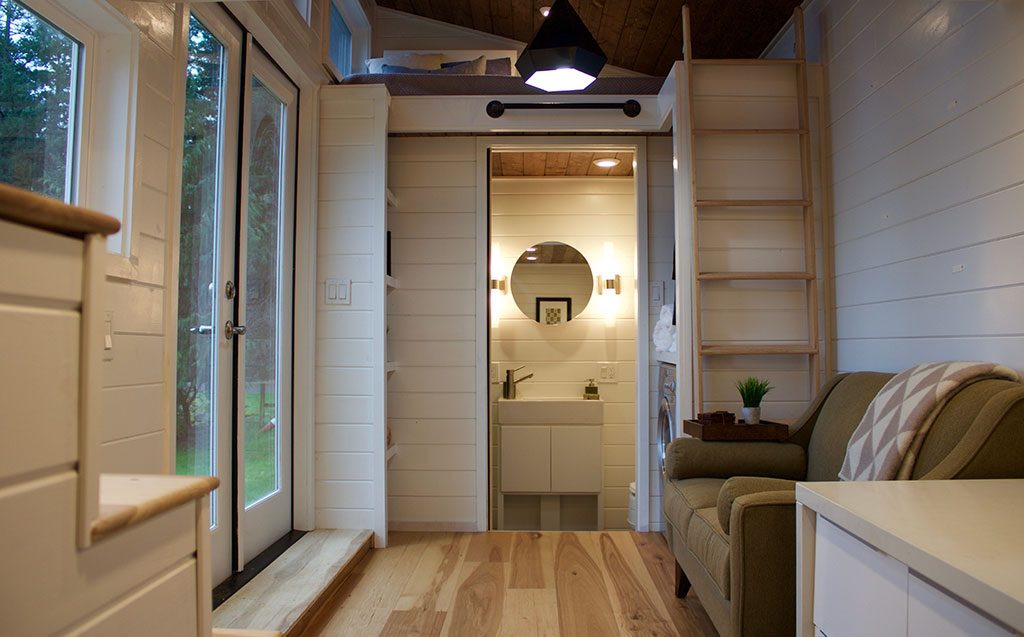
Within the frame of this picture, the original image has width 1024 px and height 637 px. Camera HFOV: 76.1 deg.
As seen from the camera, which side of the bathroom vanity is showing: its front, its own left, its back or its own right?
front

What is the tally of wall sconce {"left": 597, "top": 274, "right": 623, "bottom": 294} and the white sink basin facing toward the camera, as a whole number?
2

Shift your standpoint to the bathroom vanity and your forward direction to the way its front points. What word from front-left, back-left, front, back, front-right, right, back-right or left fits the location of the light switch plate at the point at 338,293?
front-right

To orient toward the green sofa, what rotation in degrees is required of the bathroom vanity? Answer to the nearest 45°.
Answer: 0° — it already faces it

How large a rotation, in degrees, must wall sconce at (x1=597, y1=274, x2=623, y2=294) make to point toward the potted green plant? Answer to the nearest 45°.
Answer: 0° — it already faces it

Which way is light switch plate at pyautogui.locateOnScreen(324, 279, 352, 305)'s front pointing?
toward the camera

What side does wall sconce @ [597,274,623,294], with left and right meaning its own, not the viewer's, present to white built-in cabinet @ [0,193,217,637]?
front

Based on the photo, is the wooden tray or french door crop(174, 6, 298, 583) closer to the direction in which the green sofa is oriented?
the french door

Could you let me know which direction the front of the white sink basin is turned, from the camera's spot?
facing the viewer

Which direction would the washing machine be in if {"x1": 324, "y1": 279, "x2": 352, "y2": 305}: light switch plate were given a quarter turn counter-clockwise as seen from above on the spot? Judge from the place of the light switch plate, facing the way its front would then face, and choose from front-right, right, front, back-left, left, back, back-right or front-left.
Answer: front

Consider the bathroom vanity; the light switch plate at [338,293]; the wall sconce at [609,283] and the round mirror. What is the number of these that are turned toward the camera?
4
